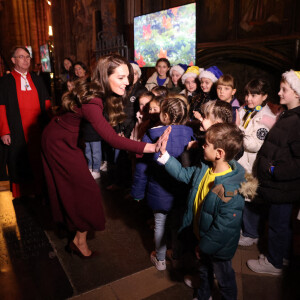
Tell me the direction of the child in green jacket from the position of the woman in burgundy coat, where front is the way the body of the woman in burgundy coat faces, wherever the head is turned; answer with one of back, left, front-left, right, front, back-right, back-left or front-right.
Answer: front-right

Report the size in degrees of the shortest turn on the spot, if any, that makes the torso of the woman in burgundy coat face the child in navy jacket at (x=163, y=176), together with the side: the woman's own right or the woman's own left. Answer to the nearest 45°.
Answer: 0° — they already face them

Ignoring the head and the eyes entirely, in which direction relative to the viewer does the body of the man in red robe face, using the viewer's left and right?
facing the viewer and to the right of the viewer

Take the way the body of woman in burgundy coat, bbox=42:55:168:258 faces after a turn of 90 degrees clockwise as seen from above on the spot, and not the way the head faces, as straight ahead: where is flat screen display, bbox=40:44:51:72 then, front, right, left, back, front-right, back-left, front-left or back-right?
back

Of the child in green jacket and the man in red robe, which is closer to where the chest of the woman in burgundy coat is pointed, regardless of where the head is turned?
the child in green jacket

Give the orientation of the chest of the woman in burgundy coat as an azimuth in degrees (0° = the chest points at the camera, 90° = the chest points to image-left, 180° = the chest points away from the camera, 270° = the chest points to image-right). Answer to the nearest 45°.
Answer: approximately 270°

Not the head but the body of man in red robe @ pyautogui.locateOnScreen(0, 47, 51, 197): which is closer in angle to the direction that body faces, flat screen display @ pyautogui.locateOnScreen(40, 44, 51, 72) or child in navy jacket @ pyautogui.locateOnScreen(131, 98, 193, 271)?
the child in navy jacket

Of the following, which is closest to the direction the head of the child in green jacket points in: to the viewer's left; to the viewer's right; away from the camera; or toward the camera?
to the viewer's left

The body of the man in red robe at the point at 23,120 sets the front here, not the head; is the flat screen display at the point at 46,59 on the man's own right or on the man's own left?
on the man's own left

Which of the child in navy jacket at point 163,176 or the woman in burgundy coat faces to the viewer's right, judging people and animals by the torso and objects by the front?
the woman in burgundy coat
